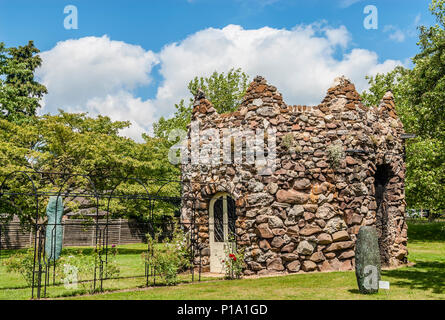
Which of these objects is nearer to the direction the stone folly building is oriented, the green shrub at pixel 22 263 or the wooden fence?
the green shrub

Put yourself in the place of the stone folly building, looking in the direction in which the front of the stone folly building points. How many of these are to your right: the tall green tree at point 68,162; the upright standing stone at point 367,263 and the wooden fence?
2

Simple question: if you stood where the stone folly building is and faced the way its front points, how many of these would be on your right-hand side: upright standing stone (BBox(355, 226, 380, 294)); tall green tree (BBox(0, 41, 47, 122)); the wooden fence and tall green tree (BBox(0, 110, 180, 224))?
3

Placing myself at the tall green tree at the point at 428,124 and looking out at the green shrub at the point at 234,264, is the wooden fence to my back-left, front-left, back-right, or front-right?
front-right

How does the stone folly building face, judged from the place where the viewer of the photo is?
facing the viewer and to the left of the viewer

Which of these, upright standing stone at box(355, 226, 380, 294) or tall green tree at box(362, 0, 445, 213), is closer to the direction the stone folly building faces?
the upright standing stone

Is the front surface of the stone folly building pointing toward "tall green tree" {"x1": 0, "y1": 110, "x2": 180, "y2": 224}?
no

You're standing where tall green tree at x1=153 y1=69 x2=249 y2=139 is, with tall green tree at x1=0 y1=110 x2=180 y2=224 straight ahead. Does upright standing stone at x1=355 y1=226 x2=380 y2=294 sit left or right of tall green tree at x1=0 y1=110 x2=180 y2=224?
left

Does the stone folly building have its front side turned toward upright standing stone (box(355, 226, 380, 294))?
no

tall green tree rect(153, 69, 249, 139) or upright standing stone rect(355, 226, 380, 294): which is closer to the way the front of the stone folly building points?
the upright standing stone

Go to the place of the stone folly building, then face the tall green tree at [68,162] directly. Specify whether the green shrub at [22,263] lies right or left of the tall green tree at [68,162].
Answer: left

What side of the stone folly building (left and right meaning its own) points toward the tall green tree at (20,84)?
right

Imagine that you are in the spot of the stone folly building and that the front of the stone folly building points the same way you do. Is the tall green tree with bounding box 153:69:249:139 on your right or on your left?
on your right

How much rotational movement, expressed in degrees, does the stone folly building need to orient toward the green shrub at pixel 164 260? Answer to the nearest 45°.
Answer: approximately 45° to its right

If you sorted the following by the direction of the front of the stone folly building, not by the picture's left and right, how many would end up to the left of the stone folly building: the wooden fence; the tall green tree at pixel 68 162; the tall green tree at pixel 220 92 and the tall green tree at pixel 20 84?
0

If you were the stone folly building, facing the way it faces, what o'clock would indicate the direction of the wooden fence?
The wooden fence is roughly at 3 o'clock from the stone folly building.

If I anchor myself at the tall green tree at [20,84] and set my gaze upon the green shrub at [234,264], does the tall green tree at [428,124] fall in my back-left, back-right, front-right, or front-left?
front-left

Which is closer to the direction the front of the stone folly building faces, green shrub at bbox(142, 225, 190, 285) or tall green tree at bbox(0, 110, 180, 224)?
the green shrub
